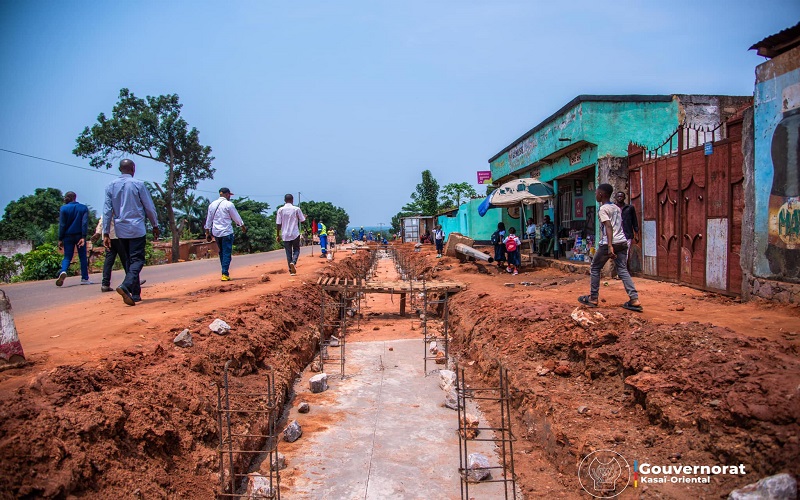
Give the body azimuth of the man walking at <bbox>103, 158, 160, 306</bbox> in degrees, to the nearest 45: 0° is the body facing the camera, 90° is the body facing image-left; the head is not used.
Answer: approximately 180°

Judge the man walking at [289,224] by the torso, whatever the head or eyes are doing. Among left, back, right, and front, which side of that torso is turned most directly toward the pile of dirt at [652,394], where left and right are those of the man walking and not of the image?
back

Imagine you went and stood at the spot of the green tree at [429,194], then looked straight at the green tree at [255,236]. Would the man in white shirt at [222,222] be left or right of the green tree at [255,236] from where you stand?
left

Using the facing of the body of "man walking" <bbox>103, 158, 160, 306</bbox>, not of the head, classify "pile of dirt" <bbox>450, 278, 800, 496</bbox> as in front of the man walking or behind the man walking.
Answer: behind

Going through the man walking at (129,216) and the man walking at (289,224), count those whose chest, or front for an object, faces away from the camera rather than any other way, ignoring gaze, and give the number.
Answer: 2

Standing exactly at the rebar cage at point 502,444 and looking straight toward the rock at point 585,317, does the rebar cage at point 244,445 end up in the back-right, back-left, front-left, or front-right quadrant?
back-left

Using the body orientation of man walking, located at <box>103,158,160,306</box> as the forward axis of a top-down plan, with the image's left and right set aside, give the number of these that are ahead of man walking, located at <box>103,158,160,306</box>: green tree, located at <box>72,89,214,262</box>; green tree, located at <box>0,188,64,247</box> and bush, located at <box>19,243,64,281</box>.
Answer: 3

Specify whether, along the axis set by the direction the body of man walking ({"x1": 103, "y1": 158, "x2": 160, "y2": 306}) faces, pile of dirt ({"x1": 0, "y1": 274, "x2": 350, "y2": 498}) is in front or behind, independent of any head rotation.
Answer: behind

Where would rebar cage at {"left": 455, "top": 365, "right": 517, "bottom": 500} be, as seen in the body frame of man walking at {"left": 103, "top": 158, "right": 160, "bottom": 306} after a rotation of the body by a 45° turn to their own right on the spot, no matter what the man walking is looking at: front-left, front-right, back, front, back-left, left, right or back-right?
right

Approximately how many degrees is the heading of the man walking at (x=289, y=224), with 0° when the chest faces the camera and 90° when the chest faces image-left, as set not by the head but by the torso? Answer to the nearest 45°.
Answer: approximately 180°
